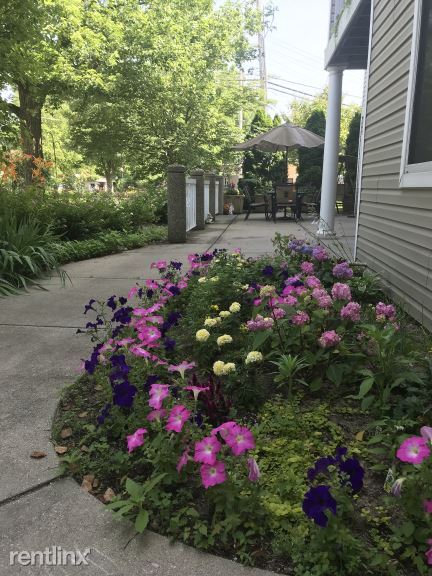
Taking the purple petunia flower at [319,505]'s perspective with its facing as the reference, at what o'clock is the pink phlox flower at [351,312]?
The pink phlox flower is roughly at 6 o'clock from the purple petunia flower.

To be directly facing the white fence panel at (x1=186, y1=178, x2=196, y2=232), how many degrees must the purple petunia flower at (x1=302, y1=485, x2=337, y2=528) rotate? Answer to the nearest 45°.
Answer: approximately 180°

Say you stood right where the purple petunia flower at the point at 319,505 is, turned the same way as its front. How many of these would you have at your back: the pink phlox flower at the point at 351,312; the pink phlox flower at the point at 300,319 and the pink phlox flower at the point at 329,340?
3

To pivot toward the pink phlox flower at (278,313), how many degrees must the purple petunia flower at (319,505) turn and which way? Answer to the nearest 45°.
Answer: approximately 180°

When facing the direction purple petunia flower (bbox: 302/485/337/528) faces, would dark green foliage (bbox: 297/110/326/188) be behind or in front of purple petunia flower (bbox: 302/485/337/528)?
behind

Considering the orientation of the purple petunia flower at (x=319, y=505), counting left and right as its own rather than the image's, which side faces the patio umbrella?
back

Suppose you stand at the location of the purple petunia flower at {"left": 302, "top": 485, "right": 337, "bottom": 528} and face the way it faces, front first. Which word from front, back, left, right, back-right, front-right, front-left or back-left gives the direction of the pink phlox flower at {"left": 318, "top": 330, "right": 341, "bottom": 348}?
back

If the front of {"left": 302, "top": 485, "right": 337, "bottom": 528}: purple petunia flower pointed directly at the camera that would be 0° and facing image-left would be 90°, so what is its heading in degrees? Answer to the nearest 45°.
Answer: approximately 0°
